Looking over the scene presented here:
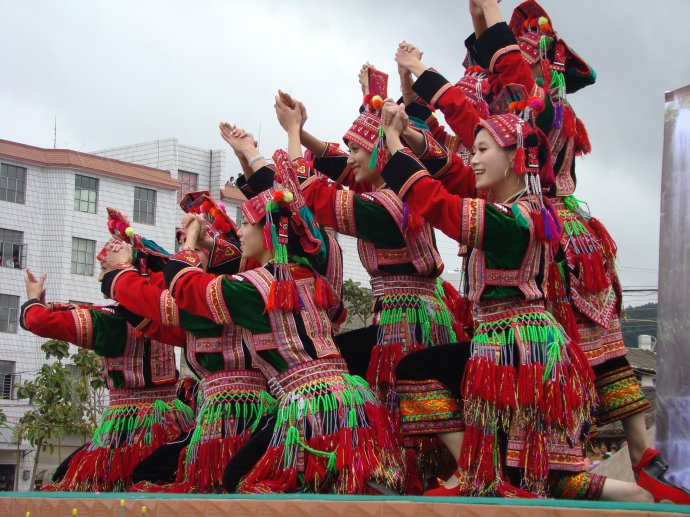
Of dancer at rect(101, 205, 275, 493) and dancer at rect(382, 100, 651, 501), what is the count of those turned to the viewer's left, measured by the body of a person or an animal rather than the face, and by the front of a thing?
2

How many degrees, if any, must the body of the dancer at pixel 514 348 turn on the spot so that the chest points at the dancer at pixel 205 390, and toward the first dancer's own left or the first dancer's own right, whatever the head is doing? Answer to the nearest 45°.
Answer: approximately 45° to the first dancer's own right

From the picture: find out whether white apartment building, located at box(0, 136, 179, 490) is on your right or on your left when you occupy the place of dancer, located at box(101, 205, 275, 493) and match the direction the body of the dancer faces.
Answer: on your right

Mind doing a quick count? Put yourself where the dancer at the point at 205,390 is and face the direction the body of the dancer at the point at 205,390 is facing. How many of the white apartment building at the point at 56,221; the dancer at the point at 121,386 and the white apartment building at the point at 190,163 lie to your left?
0

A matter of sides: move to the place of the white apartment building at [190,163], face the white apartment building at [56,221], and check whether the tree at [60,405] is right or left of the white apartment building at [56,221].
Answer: left

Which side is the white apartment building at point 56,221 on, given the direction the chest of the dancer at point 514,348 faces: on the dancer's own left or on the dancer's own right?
on the dancer's own right

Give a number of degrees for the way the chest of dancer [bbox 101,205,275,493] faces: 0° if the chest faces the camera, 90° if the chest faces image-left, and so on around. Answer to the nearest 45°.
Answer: approximately 90°

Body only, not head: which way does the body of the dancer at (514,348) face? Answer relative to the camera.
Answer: to the viewer's left

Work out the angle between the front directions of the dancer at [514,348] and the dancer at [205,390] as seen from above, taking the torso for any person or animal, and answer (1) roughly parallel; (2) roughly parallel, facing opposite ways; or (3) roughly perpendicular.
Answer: roughly parallel

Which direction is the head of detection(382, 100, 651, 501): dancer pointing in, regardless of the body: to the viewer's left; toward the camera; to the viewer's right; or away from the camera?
to the viewer's left

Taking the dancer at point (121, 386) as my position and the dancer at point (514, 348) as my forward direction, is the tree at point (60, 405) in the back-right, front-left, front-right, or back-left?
back-left

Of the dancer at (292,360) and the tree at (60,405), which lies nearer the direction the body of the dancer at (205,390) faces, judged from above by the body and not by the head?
the tree

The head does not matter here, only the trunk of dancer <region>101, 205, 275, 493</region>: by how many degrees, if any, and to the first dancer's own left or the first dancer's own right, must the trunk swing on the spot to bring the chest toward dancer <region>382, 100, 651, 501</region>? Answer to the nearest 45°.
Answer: approximately 135° to the first dancer's own left
